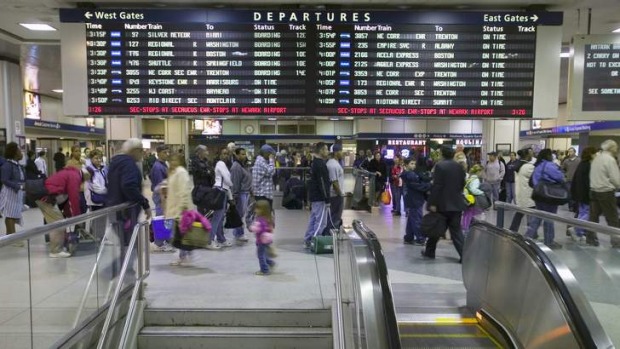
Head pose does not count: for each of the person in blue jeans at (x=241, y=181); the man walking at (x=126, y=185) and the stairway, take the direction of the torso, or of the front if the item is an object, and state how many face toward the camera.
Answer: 1

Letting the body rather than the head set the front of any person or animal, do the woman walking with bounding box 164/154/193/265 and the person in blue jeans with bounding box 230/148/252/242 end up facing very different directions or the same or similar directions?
very different directions

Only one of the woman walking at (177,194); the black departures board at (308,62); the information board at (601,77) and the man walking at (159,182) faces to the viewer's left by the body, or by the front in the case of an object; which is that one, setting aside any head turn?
the woman walking

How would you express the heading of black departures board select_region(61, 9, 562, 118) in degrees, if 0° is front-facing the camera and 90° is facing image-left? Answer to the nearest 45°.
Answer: approximately 0°

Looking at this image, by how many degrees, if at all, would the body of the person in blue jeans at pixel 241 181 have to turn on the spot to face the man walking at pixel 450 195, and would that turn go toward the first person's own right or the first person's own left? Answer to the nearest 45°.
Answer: approximately 45° to the first person's own right

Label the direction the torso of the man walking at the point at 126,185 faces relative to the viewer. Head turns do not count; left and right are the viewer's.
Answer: facing away from the viewer and to the right of the viewer
